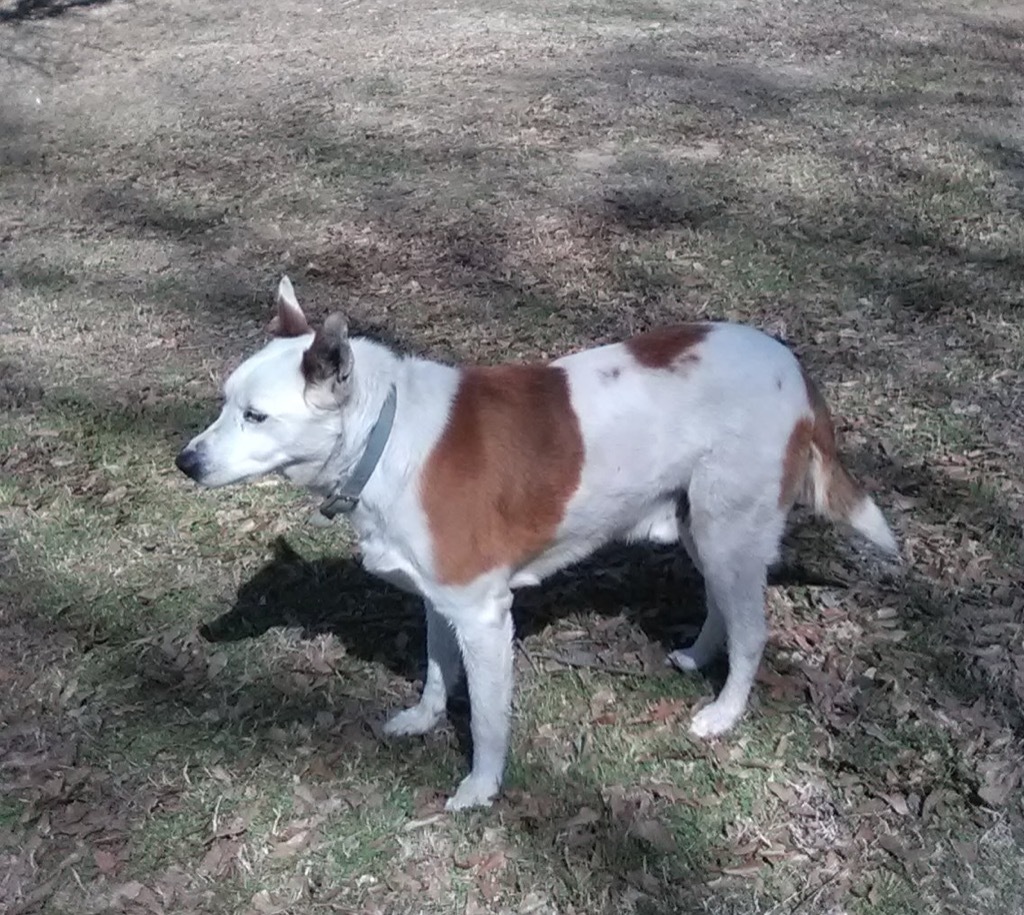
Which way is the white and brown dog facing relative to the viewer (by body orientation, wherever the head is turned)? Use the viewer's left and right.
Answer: facing the viewer and to the left of the viewer
